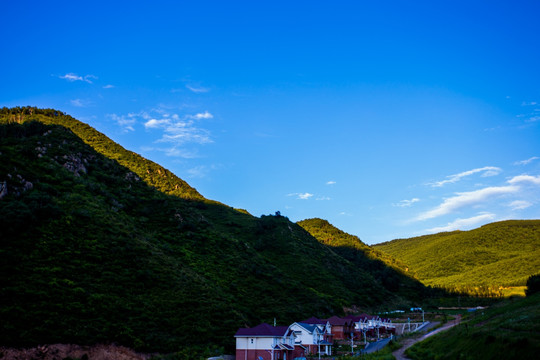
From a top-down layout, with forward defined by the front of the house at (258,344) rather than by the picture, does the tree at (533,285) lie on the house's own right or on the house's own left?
on the house's own left

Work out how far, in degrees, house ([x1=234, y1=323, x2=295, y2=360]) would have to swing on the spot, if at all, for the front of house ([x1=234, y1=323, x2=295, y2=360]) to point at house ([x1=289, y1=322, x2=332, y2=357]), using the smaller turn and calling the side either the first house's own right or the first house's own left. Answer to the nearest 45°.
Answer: approximately 90° to the first house's own left

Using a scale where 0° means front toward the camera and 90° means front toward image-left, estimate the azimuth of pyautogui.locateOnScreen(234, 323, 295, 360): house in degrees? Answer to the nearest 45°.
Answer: approximately 315°
